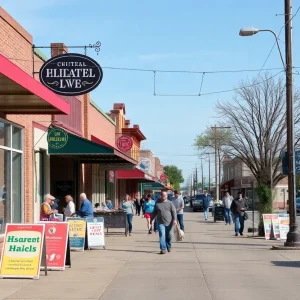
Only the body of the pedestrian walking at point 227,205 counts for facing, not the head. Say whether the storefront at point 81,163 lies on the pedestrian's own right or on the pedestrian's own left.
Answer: on the pedestrian's own right

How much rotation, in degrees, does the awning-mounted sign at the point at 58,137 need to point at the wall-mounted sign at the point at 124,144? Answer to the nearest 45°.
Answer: approximately 180°

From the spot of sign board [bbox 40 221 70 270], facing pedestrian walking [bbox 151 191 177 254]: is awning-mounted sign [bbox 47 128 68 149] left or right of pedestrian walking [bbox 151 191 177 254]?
left

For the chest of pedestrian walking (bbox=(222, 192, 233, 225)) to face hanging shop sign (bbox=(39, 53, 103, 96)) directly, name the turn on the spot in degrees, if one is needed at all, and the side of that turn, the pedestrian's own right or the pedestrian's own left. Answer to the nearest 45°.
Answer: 0° — they already face it

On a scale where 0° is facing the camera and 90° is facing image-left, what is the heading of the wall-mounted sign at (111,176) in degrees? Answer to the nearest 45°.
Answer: approximately 0°
